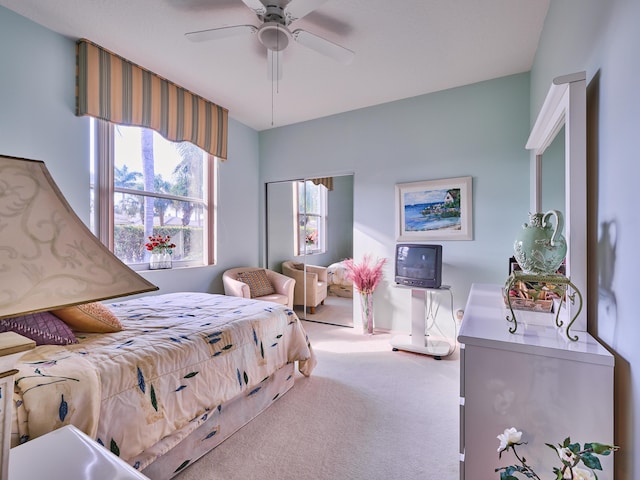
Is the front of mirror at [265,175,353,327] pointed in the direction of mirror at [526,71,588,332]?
no

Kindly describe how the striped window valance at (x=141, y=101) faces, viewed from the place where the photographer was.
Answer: facing the viewer and to the right of the viewer

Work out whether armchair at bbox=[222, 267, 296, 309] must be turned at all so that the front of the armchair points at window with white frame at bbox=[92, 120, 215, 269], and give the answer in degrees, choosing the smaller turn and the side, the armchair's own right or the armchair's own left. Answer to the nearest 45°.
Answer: approximately 135° to the armchair's own right

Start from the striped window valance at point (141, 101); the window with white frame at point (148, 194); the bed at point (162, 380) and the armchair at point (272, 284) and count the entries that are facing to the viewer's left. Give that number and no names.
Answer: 0

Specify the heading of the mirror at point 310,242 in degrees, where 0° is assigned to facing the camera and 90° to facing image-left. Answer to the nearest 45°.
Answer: approximately 45°

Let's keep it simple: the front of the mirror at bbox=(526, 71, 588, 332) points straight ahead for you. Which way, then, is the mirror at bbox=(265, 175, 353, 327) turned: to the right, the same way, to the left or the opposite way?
to the left

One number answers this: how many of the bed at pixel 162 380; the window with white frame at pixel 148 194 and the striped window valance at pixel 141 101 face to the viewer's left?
0

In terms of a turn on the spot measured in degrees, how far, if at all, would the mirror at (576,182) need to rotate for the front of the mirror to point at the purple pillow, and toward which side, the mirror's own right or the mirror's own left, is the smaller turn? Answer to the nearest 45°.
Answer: approximately 45° to the mirror's own left

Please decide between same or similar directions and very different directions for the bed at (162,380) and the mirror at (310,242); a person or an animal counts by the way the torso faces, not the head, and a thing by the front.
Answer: very different directions

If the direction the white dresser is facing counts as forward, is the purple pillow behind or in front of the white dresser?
in front

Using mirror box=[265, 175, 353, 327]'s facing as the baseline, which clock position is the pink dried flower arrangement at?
The pink dried flower arrangement is roughly at 9 o'clock from the mirror.

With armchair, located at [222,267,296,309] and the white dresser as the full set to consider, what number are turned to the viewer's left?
1

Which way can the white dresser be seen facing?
to the viewer's left

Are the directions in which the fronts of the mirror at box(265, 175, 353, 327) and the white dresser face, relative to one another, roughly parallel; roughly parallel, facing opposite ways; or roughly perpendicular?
roughly perpendicular

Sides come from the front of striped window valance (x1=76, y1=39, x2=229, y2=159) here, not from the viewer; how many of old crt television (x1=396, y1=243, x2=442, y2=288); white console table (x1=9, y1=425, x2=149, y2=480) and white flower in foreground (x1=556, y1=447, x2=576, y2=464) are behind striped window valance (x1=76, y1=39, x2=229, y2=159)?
0

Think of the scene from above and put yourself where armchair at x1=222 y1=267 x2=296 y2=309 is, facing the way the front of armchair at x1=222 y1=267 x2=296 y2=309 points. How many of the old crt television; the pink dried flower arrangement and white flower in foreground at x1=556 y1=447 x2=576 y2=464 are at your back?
0

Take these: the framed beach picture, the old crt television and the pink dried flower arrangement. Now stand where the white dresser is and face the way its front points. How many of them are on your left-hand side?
0

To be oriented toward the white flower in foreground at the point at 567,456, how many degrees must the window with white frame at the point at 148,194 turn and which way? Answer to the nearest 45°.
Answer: approximately 45° to its right

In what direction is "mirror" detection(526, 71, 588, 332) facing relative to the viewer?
to the viewer's left

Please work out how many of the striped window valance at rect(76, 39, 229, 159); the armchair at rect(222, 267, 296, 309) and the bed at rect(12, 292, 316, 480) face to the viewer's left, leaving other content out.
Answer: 0
